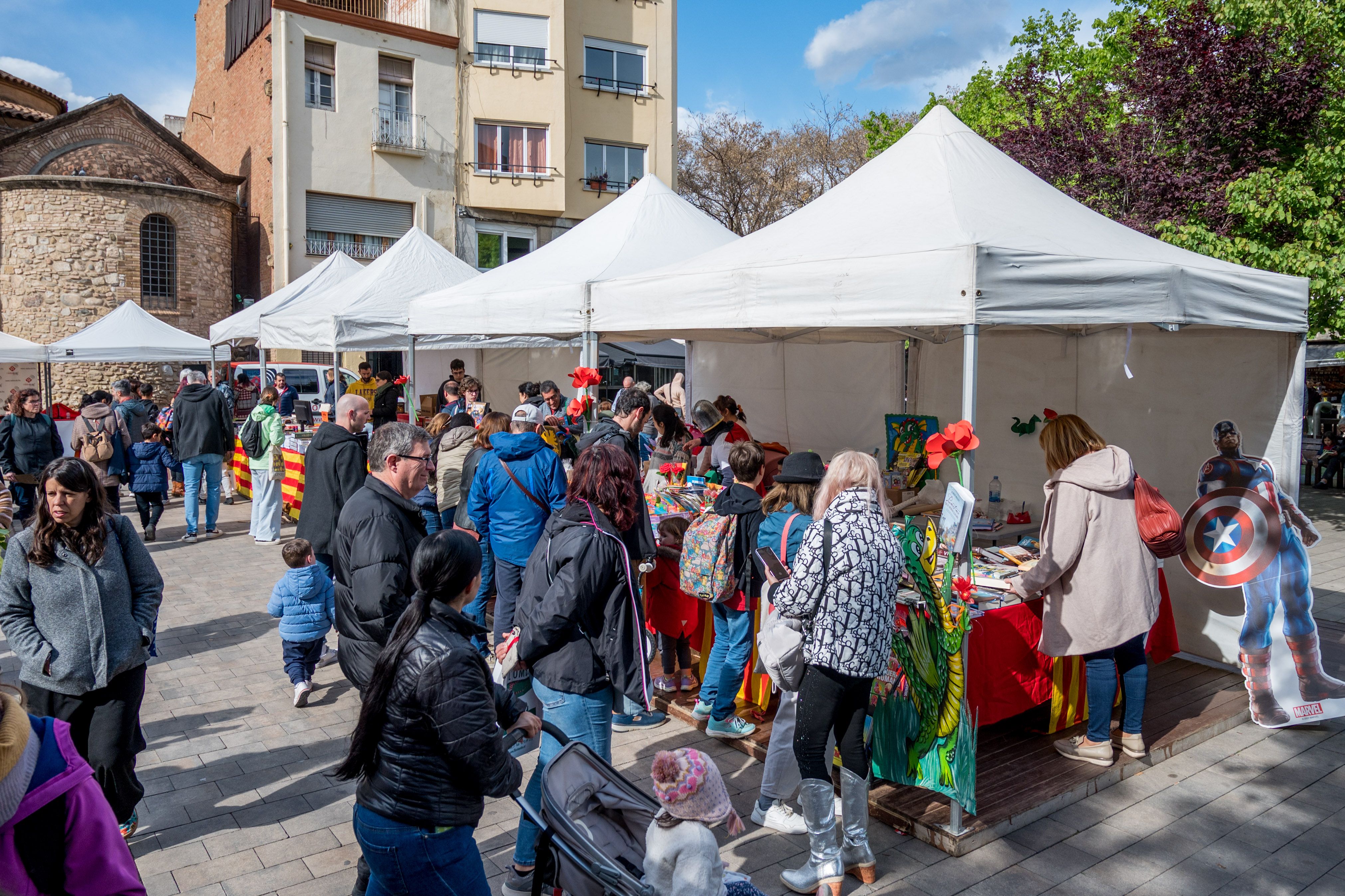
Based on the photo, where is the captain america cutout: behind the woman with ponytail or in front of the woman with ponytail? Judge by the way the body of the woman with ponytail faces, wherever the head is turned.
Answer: in front

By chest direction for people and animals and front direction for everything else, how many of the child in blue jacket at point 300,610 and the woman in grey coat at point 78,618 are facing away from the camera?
1

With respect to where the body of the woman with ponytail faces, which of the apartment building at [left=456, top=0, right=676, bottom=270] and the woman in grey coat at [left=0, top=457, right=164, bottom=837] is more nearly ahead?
the apartment building

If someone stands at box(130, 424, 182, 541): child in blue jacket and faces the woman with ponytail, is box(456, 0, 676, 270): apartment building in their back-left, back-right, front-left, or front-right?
back-left

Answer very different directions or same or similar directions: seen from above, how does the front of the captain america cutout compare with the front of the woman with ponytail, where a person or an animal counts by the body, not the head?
very different directions

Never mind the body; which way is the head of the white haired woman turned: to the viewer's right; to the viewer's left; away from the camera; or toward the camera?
away from the camera

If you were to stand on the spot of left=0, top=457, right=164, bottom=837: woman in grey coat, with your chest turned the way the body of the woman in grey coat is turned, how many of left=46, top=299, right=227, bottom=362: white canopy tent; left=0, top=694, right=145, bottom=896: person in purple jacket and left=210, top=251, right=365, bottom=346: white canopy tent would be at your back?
2

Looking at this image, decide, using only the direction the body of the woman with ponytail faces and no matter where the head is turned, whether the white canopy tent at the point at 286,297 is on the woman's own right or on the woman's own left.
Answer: on the woman's own left

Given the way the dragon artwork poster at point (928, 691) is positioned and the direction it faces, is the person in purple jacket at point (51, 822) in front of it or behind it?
in front
